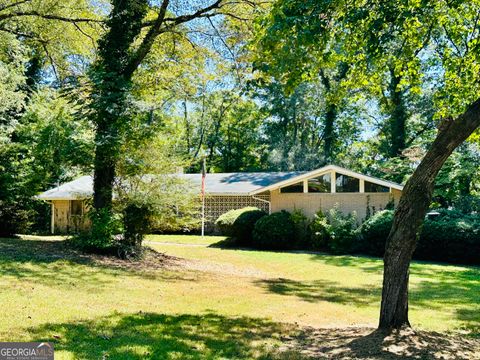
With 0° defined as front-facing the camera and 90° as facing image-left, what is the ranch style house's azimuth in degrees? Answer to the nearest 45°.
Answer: approximately 0°

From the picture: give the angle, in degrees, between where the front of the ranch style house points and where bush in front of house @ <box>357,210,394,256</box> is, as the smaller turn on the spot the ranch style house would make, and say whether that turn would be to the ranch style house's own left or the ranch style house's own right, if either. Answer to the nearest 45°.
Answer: approximately 45° to the ranch style house's own left

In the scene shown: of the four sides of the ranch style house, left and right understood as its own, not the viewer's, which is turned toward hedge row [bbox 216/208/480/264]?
front

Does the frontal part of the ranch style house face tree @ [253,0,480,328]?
yes

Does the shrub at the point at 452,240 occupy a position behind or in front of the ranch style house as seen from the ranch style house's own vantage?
in front

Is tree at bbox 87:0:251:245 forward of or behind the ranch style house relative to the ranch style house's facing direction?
forward

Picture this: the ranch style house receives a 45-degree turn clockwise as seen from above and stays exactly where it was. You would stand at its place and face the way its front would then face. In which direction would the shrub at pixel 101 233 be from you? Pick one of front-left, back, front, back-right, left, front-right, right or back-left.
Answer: front
